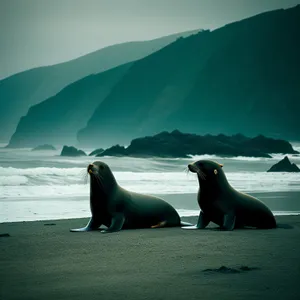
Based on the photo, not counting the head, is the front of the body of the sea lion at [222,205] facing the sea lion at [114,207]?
yes

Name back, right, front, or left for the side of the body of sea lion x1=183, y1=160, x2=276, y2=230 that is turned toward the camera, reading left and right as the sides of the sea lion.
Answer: left
